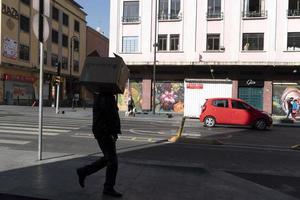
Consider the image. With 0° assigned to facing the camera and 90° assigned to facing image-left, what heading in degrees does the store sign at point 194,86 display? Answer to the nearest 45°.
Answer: approximately 0°

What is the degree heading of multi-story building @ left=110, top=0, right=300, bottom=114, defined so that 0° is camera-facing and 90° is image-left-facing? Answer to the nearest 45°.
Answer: approximately 0°
